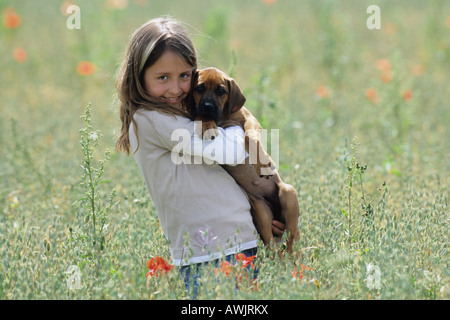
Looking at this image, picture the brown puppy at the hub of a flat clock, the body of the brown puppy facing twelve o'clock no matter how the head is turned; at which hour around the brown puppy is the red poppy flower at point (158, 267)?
The red poppy flower is roughly at 12 o'clock from the brown puppy.

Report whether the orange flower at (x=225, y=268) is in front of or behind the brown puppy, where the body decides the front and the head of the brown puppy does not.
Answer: in front

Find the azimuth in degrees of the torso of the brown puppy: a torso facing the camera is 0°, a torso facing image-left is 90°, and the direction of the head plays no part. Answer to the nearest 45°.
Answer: approximately 45°
